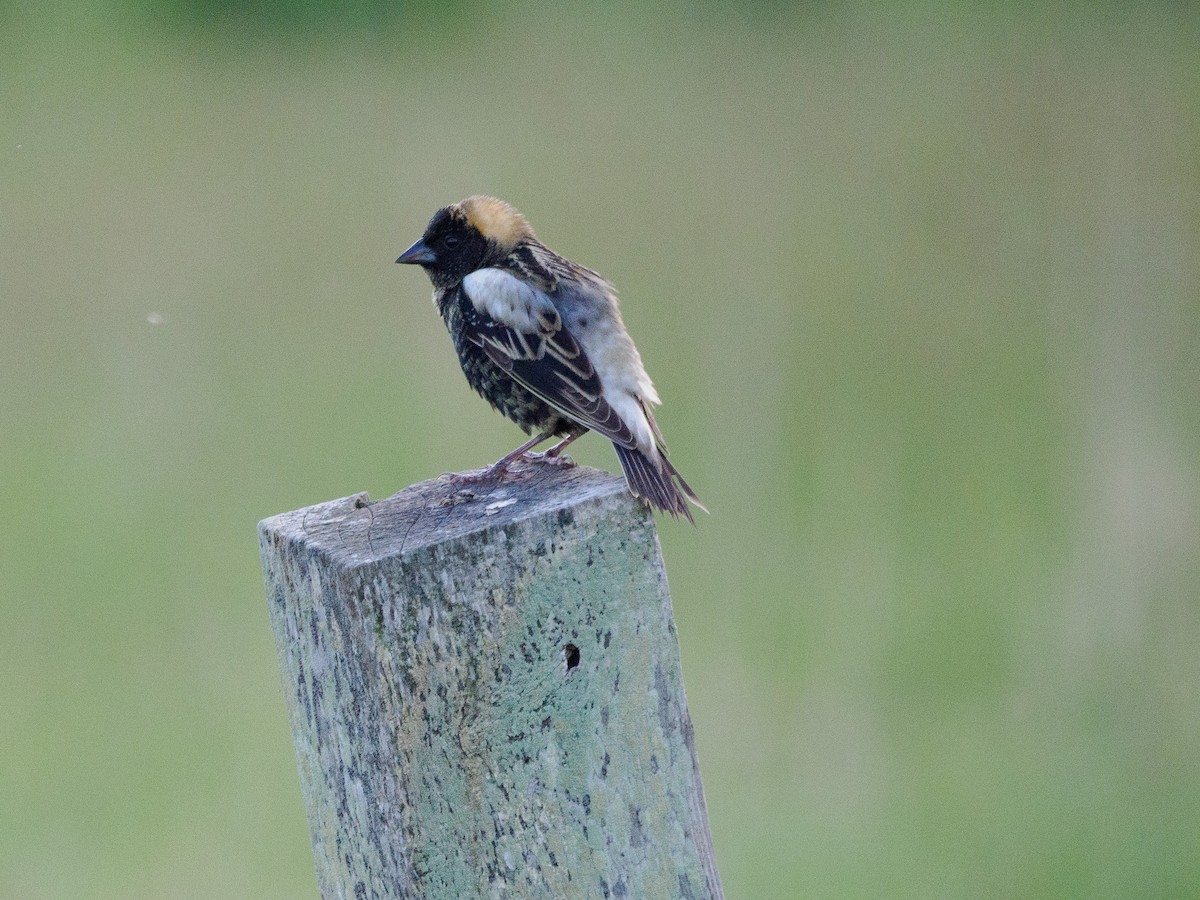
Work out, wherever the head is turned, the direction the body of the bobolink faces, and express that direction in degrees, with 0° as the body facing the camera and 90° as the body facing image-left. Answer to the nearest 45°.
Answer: approximately 90°
